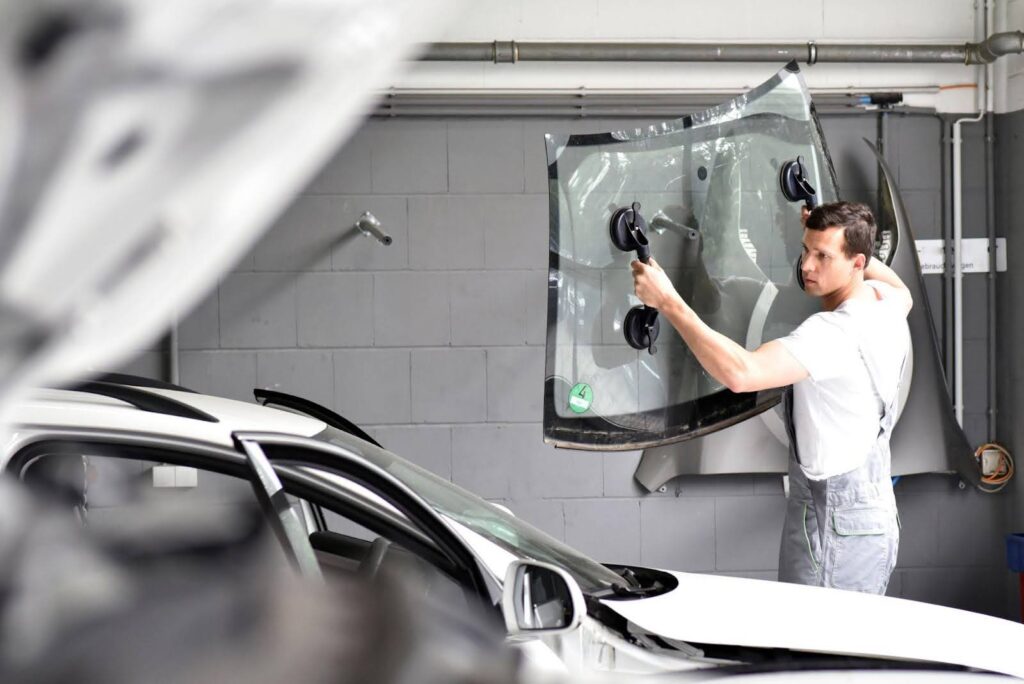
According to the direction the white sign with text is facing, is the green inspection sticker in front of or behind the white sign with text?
in front

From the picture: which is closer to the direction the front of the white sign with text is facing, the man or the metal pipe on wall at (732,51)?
the man

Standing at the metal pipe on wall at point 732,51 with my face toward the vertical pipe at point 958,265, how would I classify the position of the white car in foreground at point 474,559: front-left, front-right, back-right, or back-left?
back-right

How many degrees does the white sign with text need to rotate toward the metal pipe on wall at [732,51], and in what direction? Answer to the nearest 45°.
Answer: approximately 45° to its right

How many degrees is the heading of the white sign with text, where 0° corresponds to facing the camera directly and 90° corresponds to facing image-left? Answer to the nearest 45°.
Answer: approximately 0°

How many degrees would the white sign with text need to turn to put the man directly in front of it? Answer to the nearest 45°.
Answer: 0° — it already faces them
